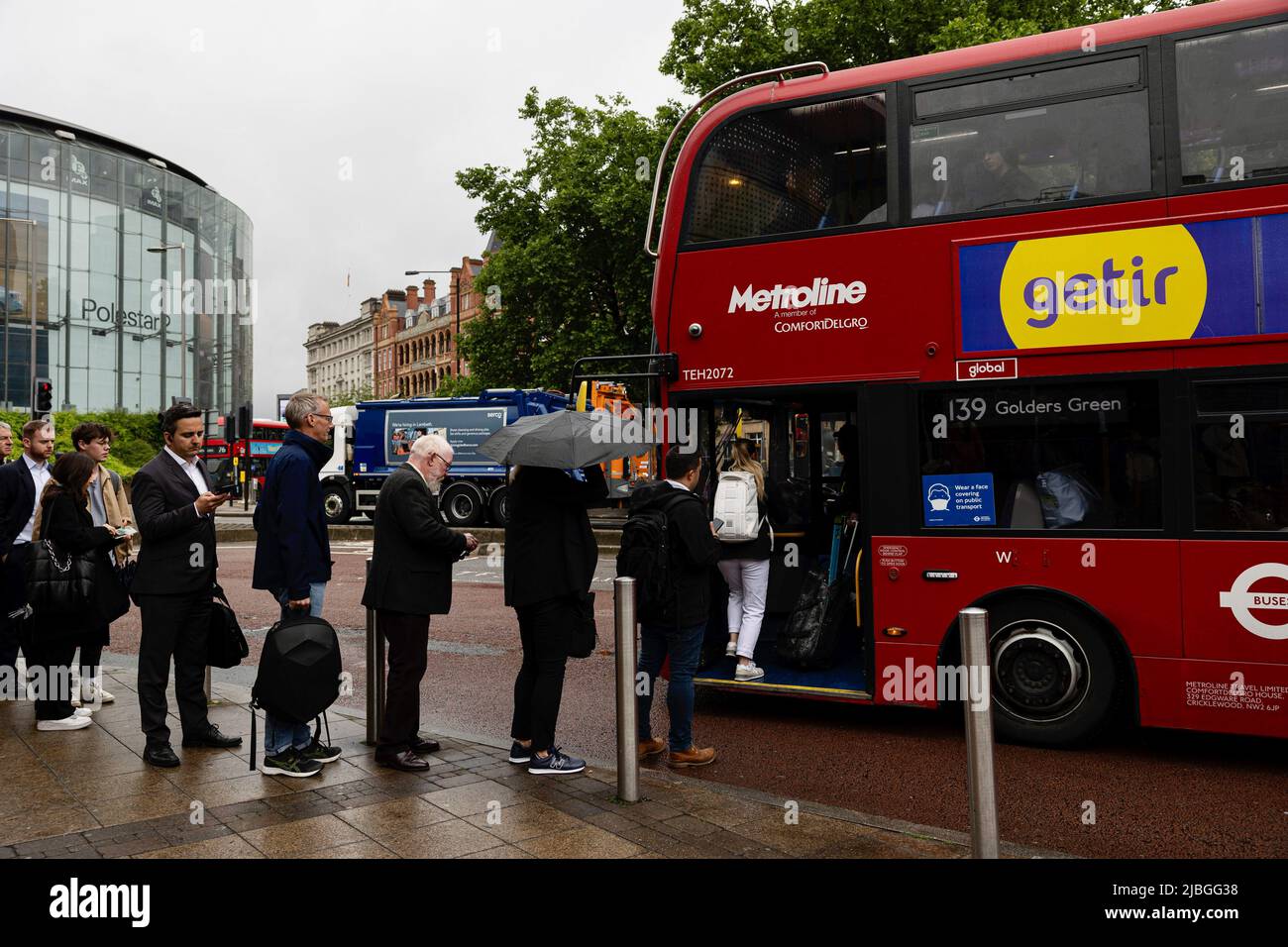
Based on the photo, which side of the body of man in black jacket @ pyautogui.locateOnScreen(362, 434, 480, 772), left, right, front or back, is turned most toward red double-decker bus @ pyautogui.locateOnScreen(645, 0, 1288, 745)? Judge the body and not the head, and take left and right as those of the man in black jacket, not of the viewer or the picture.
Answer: front

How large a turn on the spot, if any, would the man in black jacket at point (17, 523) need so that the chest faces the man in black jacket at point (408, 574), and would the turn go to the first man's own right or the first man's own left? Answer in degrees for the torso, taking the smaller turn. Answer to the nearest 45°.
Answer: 0° — they already face them

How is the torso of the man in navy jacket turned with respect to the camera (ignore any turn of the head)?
to the viewer's right

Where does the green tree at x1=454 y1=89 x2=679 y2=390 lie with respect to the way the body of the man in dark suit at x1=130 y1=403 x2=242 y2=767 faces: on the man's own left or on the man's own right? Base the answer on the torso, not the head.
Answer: on the man's own left

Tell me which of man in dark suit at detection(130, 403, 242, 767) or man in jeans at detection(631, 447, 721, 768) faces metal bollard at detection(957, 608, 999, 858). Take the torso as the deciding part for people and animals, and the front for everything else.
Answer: the man in dark suit

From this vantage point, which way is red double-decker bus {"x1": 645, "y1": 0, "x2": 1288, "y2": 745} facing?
to the viewer's left

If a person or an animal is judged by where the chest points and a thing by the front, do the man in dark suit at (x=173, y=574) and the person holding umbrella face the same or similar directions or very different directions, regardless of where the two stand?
same or similar directions

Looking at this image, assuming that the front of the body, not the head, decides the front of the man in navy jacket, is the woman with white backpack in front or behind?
in front

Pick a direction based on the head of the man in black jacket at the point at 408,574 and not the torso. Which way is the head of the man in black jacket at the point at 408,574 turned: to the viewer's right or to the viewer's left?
to the viewer's right

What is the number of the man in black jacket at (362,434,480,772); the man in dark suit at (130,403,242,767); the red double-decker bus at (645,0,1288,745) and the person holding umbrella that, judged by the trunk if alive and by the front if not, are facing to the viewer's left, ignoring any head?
1

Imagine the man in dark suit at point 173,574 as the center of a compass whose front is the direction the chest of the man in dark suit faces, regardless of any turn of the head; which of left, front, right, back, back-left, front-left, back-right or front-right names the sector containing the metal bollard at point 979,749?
front

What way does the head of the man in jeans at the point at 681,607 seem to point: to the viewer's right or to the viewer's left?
to the viewer's right

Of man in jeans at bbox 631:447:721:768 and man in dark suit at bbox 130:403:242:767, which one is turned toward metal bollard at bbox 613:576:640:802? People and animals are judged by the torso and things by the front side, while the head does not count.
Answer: the man in dark suit

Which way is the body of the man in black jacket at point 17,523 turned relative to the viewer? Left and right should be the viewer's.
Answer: facing the viewer and to the right of the viewer

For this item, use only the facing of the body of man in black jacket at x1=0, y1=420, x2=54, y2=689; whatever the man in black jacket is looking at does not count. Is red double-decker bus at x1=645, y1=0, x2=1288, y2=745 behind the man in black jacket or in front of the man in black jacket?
in front

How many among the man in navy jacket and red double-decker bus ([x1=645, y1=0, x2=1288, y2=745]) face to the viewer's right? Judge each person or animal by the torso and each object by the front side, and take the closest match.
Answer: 1

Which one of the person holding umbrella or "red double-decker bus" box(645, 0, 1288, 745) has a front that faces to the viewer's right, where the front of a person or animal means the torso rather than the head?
the person holding umbrella

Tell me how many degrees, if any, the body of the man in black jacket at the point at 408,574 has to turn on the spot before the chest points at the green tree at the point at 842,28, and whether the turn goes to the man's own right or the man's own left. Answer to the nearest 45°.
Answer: approximately 45° to the man's own left

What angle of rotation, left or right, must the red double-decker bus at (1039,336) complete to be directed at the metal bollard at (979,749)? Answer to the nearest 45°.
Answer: approximately 90° to its left
